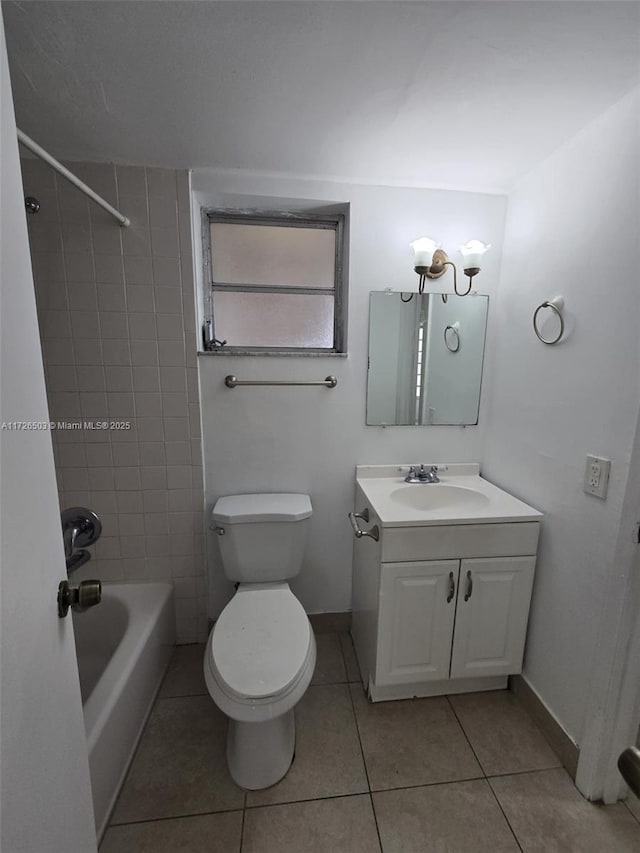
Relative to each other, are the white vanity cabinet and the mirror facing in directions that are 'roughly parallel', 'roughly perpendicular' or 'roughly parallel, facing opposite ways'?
roughly parallel

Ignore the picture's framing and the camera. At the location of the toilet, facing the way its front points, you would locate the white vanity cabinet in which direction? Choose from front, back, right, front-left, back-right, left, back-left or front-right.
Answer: left

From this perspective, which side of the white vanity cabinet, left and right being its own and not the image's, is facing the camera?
front

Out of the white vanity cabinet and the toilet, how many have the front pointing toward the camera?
2

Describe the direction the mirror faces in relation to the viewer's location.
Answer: facing the viewer

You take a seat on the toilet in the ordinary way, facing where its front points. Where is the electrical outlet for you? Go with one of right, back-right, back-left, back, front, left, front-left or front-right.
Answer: left

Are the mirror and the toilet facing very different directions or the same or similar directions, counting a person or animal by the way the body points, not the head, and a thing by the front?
same or similar directions
